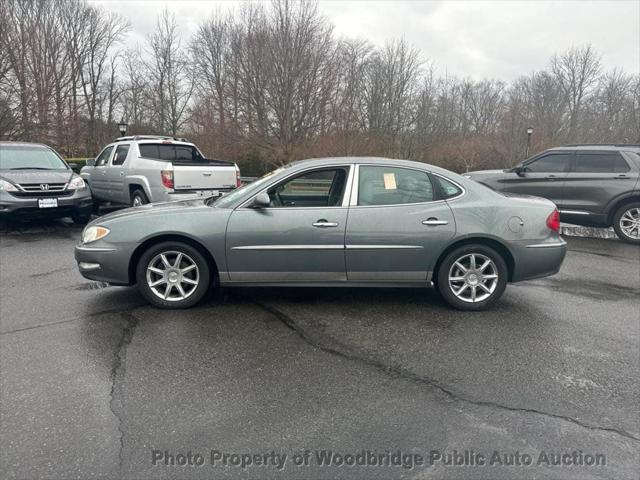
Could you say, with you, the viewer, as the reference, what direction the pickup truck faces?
facing away from the viewer and to the left of the viewer

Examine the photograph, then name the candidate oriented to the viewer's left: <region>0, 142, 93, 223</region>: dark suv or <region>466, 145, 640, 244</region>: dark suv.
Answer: <region>466, 145, 640, 244</region>: dark suv

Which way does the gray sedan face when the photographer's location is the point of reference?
facing to the left of the viewer

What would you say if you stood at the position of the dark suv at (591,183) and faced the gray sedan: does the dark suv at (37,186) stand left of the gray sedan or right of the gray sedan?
right

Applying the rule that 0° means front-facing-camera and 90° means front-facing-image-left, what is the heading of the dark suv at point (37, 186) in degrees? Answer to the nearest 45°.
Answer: approximately 315°

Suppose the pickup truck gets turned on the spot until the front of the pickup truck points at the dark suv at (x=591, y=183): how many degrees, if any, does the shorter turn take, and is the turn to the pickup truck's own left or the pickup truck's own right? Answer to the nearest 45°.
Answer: approximately 180°

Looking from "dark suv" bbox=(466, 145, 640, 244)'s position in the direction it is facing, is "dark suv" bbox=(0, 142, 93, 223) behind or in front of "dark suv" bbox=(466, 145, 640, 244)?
in front

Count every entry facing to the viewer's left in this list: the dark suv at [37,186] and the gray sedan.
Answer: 1

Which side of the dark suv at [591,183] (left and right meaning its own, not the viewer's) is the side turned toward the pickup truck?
front

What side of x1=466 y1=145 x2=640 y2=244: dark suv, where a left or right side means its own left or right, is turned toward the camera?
left

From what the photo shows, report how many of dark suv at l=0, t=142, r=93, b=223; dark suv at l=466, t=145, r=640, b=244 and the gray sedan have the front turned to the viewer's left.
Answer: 2

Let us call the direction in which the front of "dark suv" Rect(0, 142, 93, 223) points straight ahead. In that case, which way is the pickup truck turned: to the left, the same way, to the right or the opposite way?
the opposite way
